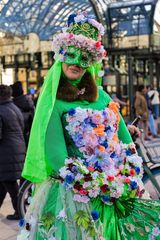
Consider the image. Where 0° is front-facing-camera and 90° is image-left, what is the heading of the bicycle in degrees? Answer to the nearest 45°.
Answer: approximately 270°

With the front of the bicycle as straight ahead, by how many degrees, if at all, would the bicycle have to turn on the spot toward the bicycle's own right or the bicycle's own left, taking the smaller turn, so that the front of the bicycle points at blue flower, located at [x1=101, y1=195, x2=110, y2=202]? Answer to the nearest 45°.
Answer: approximately 90° to the bicycle's own right
